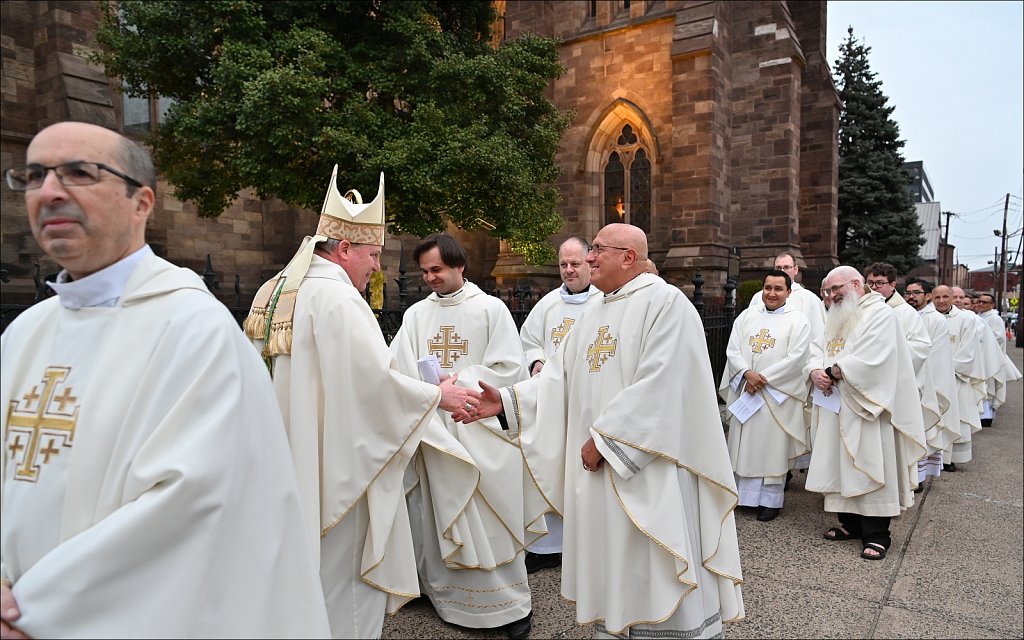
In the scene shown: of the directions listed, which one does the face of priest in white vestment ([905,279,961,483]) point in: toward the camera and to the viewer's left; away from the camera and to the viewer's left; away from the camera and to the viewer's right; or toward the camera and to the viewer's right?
toward the camera and to the viewer's left

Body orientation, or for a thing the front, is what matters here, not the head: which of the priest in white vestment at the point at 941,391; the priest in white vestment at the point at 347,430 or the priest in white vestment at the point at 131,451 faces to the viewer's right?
the priest in white vestment at the point at 347,430

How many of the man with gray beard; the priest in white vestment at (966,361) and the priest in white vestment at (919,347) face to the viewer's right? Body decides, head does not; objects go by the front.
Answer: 0

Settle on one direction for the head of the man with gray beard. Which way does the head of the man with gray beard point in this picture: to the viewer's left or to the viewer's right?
to the viewer's left

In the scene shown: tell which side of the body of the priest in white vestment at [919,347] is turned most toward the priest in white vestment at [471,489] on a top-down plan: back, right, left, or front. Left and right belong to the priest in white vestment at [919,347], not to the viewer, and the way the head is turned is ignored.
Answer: front

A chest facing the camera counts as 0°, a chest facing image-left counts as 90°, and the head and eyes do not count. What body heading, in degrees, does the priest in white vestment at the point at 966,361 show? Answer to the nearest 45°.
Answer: approximately 45°

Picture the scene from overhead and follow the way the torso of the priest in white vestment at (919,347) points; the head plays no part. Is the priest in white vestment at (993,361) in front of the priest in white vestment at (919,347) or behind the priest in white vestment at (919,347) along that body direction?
behind

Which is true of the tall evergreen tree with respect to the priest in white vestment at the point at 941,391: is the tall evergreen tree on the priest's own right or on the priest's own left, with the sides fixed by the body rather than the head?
on the priest's own right

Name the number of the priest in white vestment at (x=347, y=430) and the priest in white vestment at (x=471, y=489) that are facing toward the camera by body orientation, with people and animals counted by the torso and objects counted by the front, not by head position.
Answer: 1

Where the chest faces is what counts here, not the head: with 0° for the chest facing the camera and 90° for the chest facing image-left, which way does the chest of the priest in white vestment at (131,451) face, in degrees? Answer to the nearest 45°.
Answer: approximately 45°

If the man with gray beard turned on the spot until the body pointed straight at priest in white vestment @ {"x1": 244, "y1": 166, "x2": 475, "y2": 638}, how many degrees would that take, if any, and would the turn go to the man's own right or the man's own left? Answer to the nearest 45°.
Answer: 0° — they already face them

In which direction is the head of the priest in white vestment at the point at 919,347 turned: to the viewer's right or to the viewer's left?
to the viewer's left

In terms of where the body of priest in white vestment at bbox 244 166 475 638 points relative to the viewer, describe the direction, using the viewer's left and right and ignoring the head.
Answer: facing to the right of the viewer

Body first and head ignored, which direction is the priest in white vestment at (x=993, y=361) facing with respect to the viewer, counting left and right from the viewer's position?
facing the viewer and to the left of the viewer

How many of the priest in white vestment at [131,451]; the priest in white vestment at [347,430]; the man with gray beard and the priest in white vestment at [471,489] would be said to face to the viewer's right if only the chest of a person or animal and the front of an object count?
1

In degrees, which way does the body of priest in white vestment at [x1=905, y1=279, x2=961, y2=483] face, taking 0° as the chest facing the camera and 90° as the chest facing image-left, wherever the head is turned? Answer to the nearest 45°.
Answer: approximately 45°

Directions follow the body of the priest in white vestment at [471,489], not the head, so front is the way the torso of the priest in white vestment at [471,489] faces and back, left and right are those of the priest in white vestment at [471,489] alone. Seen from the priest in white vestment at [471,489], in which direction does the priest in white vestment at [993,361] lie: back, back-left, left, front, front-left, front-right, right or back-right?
back-left

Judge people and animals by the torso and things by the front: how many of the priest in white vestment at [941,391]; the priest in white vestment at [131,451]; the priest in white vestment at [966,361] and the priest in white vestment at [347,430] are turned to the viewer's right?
1

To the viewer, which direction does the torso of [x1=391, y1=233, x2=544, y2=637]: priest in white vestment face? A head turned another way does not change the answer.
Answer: toward the camera
